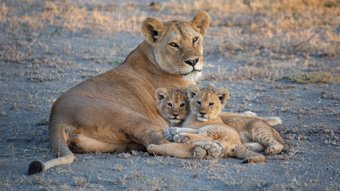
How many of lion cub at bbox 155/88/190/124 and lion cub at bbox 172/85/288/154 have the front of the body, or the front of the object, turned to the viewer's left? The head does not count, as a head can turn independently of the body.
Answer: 1

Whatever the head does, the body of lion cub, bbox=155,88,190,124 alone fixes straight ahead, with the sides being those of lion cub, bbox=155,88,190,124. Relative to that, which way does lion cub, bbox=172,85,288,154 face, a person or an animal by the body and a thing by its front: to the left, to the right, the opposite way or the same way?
to the right

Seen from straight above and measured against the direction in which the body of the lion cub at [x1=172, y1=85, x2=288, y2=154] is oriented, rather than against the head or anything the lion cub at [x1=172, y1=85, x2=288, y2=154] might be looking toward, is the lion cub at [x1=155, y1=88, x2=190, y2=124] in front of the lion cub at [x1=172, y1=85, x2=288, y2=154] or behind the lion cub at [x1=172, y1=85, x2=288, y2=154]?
in front

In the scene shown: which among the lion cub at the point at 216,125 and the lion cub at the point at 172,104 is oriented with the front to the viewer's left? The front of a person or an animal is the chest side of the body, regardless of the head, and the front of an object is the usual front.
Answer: the lion cub at the point at 216,125

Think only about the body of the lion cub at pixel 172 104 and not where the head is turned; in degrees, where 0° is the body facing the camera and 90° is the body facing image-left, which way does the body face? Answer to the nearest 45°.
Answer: approximately 0°

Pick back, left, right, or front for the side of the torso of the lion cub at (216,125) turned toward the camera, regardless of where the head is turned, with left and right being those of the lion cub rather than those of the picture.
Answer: left

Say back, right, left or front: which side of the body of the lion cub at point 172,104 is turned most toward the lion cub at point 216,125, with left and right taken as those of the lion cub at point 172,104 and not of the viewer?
left

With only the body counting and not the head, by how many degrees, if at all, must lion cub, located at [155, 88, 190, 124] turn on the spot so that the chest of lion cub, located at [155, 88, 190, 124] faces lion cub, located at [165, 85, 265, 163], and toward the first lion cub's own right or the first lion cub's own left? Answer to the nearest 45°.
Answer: approximately 45° to the first lion cub's own left

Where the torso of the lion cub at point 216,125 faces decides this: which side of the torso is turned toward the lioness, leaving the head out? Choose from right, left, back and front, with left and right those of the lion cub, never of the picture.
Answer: front
